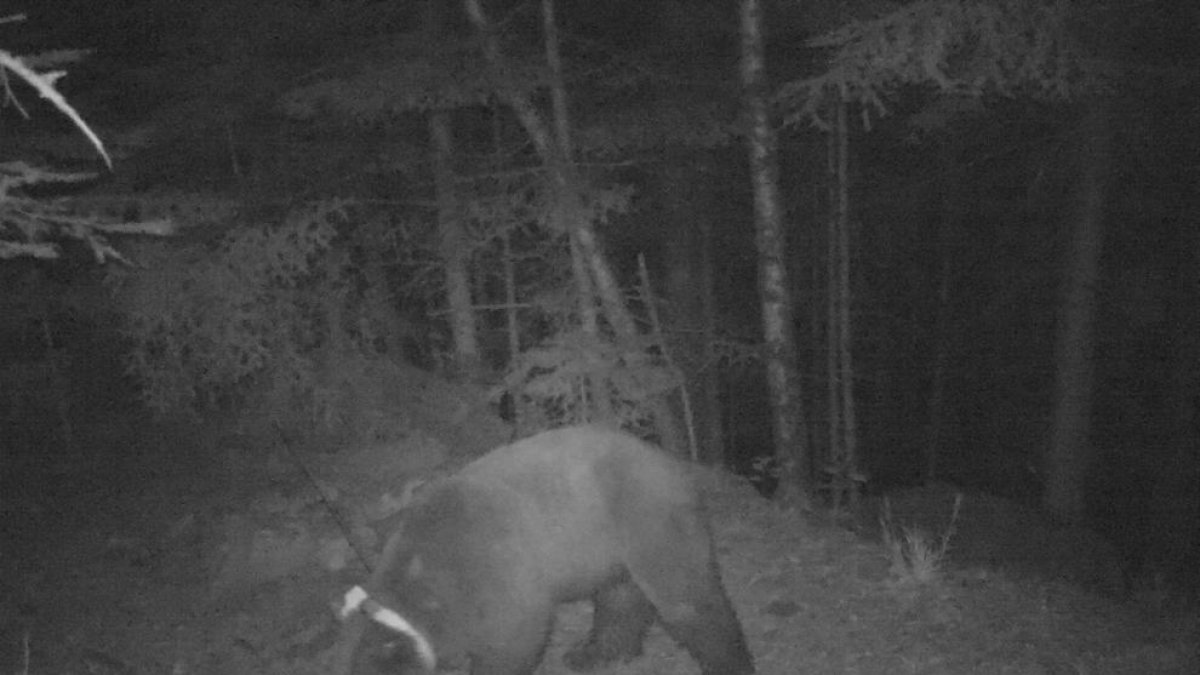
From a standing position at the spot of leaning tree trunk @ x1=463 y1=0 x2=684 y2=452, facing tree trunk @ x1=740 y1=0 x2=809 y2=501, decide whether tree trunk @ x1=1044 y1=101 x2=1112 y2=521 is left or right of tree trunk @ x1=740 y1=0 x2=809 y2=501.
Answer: left

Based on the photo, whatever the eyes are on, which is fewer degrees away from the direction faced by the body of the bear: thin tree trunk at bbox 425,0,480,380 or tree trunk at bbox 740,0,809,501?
the thin tree trunk

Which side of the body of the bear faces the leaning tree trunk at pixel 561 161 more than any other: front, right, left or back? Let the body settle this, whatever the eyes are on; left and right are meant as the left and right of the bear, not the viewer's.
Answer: right

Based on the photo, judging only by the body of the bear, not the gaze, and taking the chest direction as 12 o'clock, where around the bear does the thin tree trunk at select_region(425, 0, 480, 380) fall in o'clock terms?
The thin tree trunk is roughly at 3 o'clock from the bear.

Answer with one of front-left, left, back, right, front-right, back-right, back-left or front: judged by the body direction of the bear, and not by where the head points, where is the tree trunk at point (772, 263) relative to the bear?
back-right

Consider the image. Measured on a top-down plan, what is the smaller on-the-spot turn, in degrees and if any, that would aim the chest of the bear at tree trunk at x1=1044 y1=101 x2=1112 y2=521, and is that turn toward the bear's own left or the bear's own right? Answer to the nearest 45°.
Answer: approximately 135° to the bear's own right

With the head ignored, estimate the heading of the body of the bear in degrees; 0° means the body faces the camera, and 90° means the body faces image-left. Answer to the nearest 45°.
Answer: approximately 90°

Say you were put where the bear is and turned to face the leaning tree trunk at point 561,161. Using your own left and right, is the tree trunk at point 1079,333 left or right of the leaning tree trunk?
right
